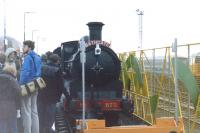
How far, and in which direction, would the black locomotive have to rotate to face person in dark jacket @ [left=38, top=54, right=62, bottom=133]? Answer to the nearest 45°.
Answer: approximately 45° to its right

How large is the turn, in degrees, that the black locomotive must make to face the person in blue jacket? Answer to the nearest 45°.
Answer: approximately 45° to its right

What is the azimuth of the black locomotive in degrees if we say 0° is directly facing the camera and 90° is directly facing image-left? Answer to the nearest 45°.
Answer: approximately 0°

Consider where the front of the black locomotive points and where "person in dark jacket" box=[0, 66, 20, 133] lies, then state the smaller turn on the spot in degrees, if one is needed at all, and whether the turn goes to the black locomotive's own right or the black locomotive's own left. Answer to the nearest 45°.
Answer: approximately 45° to the black locomotive's own right
